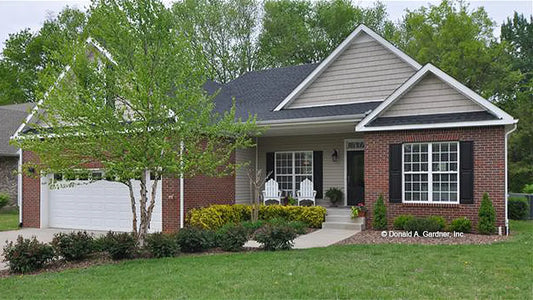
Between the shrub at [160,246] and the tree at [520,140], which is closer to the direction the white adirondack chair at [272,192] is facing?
the shrub

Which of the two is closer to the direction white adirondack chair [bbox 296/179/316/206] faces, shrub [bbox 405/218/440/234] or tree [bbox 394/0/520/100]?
the shrub

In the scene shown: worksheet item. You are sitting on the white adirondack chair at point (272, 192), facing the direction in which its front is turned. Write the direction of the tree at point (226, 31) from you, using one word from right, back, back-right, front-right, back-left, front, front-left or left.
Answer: back

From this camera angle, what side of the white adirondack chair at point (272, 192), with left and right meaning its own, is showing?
front

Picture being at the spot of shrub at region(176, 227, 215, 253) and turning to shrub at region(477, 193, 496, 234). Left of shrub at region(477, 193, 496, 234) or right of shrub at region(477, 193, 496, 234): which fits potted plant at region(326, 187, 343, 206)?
left

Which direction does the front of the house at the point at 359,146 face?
toward the camera

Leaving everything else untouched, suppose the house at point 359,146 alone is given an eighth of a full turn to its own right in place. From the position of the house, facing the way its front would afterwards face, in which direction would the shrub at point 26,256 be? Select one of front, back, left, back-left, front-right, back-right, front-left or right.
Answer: front

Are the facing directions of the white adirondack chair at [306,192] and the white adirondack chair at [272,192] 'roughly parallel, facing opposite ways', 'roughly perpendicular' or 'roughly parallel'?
roughly parallel

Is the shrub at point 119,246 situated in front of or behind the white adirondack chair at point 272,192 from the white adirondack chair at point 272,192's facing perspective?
in front

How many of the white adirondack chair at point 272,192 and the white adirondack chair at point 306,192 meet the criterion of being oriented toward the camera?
2

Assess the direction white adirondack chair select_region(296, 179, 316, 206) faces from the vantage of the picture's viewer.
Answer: facing the viewer

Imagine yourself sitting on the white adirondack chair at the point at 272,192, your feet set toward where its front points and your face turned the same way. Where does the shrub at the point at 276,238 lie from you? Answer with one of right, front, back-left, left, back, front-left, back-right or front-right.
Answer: front
